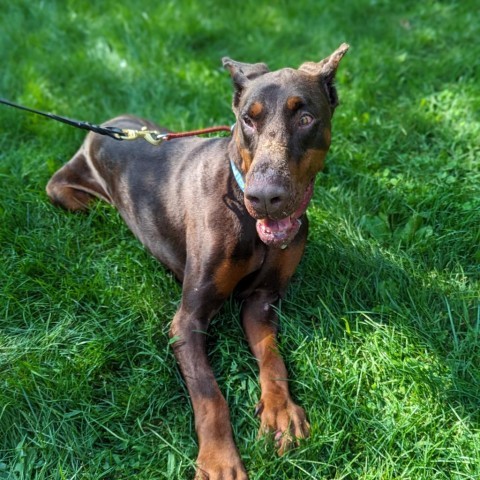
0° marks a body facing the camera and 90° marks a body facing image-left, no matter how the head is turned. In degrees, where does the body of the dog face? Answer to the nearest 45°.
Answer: approximately 315°
